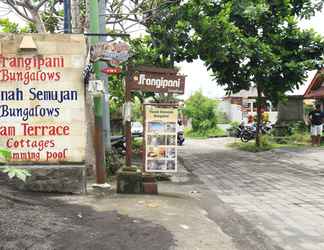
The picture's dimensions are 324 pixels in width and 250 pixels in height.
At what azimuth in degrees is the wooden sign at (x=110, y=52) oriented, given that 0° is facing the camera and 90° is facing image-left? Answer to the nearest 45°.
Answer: approximately 0°

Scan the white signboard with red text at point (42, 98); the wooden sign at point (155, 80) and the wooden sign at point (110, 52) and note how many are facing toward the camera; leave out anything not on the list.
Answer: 3

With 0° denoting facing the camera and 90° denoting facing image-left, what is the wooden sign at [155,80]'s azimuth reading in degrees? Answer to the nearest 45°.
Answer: approximately 0°

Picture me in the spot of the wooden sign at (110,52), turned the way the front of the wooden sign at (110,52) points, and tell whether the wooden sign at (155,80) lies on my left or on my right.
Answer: on my left

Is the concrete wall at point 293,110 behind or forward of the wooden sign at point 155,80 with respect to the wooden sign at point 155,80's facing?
behind

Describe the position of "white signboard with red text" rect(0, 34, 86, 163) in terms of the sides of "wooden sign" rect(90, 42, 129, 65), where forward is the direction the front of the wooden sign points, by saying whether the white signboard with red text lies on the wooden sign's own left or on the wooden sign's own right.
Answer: on the wooden sign's own right

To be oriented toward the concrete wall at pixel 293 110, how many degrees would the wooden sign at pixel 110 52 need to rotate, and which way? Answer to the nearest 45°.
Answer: approximately 135° to its left

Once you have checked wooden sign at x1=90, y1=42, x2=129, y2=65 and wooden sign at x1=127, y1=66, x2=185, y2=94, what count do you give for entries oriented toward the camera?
2
